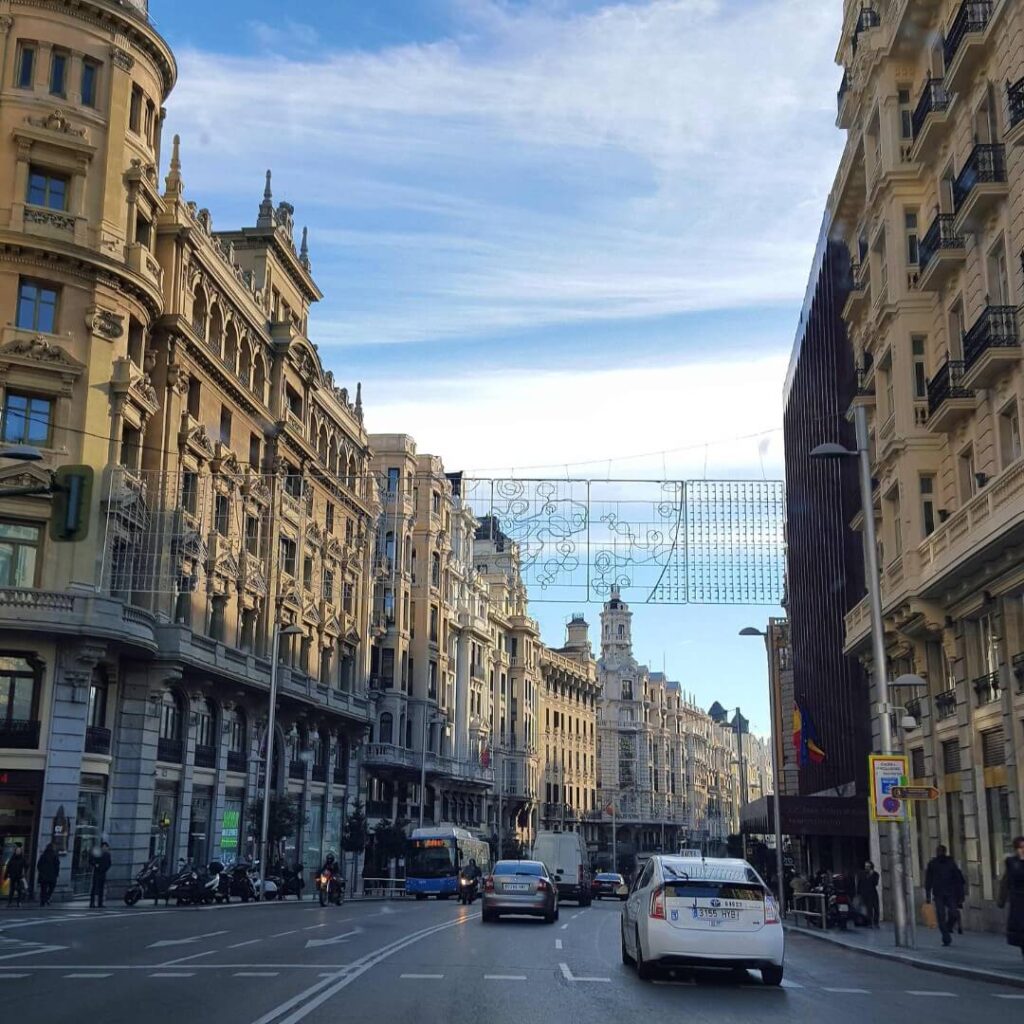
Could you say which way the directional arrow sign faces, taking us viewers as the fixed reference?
facing the viewer

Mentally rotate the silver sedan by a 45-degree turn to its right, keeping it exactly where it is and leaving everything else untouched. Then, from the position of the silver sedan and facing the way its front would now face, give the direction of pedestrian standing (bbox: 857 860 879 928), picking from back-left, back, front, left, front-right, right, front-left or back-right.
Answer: front-right

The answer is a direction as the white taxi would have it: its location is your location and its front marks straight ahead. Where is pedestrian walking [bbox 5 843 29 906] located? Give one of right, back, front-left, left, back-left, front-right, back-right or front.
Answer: front-left

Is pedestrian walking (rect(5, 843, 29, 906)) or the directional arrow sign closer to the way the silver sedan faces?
the pedestrian walking

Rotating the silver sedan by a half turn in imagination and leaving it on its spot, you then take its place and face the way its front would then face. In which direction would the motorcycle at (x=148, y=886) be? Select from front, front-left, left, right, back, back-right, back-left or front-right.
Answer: back-right

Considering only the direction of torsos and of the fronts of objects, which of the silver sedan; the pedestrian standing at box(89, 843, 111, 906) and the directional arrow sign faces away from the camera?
the silver sedan

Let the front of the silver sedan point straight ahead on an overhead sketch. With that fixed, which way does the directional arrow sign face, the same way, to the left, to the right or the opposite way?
the opposite way

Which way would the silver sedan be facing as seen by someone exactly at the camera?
facing away from the viewer

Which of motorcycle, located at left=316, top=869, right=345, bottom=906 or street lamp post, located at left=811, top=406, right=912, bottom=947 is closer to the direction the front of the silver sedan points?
the motorcycle

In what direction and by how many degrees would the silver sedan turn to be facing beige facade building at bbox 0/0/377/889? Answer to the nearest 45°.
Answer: approximately 45° to its left

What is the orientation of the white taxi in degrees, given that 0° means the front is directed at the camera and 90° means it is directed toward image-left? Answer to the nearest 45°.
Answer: approximately 180°

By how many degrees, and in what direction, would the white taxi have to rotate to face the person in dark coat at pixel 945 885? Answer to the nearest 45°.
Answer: approximately 45° to its right
